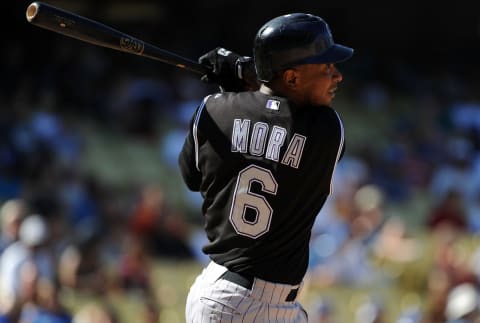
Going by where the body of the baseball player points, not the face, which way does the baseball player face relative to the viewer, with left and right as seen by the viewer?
facing away from the viewer and to the right of the viewer

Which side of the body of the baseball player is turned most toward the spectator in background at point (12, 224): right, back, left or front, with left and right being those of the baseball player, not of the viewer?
front

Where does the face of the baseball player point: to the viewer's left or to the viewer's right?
to the viewer's right

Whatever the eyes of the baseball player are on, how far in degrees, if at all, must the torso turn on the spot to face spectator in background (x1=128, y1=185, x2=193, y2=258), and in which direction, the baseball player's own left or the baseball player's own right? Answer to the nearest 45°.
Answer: approximately 45° to the baseball player's own left

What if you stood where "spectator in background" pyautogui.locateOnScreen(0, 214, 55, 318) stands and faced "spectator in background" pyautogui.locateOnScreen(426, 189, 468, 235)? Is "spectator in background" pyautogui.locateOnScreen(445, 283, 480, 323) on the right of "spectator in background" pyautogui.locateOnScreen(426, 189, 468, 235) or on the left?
right

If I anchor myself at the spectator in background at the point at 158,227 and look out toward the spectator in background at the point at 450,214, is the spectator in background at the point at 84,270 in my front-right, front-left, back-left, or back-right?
back-right
